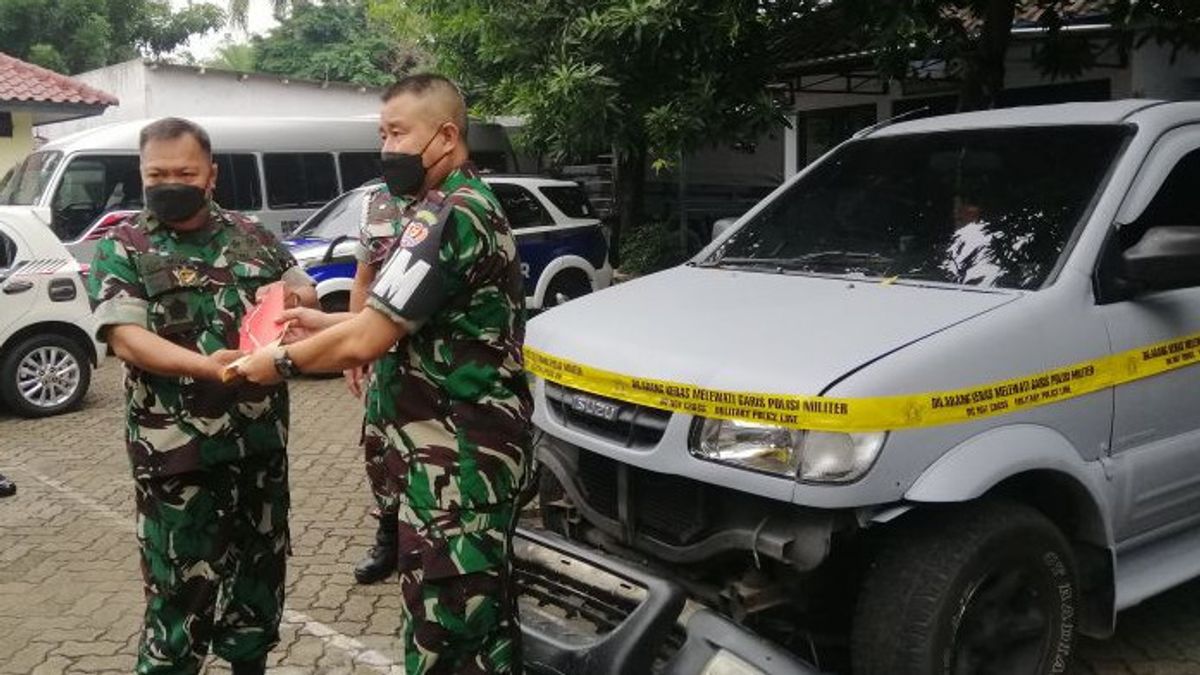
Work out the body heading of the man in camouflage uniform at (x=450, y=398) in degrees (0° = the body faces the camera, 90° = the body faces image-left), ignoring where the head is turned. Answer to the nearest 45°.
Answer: approximately 90°

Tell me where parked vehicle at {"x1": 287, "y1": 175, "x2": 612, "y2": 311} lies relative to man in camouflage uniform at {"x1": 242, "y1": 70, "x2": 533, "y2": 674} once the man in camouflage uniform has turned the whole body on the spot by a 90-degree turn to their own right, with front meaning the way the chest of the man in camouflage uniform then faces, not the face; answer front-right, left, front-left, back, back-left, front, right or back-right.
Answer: front

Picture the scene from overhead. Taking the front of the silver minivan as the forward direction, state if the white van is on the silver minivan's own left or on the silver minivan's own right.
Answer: on the silver minivan's own right

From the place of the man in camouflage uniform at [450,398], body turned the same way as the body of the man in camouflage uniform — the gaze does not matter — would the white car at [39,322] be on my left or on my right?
on my right

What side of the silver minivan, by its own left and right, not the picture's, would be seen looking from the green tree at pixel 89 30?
right

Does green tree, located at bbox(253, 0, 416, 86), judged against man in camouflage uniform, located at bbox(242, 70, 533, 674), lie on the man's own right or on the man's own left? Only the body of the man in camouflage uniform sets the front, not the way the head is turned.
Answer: on the man's own right

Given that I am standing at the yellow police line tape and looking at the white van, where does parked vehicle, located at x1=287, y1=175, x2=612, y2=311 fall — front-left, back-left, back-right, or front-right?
front-right

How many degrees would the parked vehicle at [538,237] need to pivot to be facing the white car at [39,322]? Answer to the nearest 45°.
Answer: approximately 45° to its left

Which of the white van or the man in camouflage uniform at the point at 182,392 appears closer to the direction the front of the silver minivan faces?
the man in camouflage uniform

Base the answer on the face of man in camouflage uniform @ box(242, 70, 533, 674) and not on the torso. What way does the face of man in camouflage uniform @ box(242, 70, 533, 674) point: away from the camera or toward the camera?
toward the camera

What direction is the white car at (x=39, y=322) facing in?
to the viewer's left

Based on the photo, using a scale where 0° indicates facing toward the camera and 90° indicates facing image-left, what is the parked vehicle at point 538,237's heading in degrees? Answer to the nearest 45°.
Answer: approximately 90°

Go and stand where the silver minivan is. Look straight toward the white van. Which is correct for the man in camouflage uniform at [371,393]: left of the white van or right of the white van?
left

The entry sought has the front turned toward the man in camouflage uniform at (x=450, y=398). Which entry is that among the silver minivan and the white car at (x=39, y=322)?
the silver minivan

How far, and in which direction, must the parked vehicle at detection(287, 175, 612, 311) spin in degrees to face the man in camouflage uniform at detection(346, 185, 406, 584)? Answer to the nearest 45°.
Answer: approximately 90° to its left

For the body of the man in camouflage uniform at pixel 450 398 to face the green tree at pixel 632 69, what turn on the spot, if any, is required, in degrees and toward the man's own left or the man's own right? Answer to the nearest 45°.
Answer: approximately 90° to the man's own right
